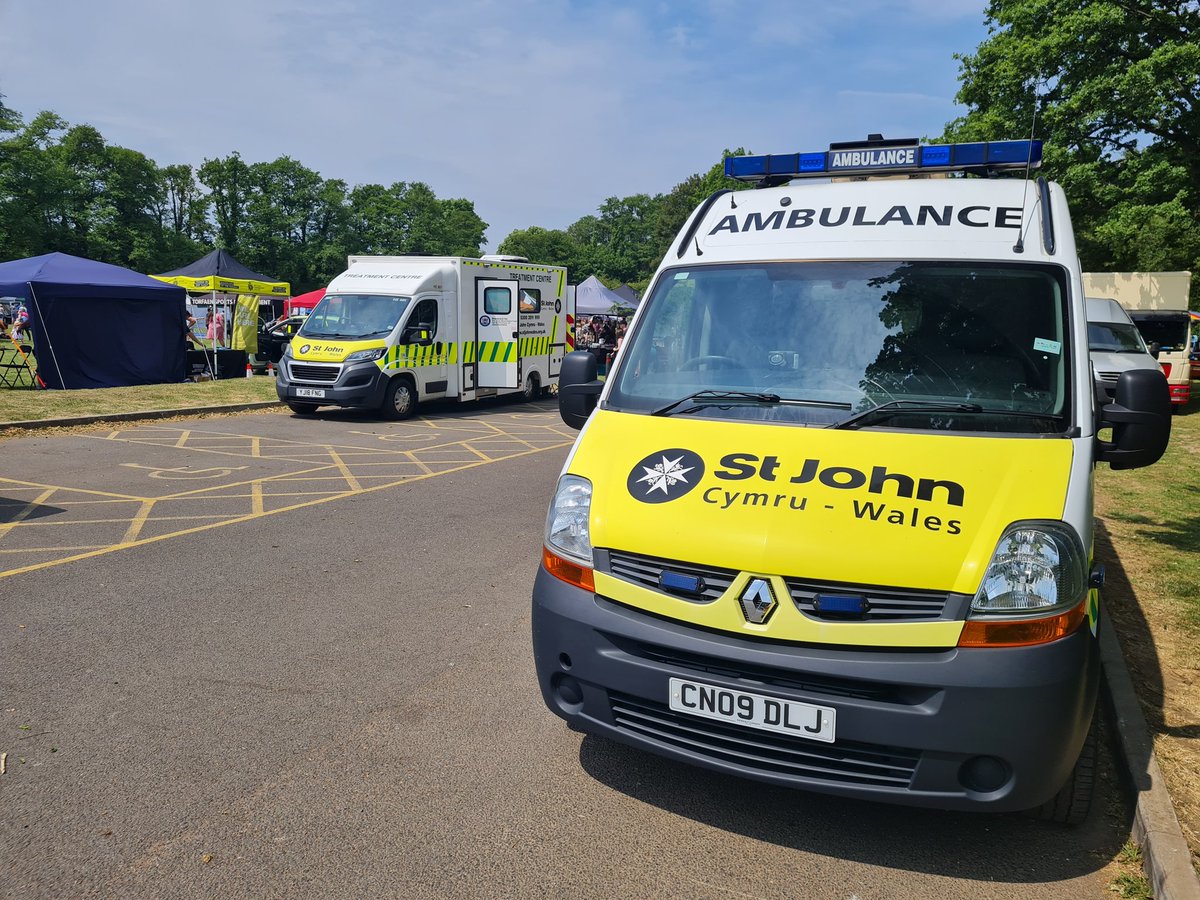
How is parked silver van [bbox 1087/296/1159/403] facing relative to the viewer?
toward the camera

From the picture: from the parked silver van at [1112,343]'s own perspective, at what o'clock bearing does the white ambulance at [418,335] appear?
The white ambulance is roughly at 2 o'clock from the parked silver van.

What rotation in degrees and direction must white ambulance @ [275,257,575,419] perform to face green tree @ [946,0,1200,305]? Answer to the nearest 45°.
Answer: approximately 135° to its left

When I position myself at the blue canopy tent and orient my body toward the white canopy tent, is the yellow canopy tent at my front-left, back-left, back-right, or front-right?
front-left

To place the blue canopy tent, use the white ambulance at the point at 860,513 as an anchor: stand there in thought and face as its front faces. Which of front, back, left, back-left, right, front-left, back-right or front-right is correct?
back-right

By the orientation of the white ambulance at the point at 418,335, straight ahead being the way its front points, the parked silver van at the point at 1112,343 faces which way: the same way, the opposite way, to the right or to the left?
the same way

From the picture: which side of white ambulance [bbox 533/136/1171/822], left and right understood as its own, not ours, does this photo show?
front

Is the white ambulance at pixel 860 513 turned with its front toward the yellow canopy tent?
no

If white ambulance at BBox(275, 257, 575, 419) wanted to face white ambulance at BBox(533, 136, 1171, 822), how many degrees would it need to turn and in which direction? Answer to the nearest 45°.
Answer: approximately 45° to its left

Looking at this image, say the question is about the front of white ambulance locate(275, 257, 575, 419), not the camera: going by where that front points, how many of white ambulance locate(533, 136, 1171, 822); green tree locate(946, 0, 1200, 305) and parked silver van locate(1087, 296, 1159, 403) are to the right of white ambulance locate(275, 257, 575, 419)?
0

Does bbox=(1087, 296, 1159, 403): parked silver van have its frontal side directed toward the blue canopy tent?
no

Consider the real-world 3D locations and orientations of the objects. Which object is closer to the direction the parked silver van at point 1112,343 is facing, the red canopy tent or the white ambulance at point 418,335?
the white ambulance

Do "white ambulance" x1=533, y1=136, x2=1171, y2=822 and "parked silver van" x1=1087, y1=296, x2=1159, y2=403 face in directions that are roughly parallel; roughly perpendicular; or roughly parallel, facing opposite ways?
roughly parallel

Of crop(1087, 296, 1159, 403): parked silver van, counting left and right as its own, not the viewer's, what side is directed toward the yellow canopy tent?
right

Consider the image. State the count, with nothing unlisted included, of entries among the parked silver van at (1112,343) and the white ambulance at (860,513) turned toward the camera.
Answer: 2

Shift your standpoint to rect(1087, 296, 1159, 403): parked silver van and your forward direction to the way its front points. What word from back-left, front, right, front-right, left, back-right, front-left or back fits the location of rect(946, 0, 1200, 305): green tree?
back
